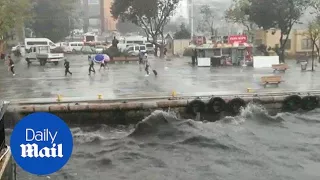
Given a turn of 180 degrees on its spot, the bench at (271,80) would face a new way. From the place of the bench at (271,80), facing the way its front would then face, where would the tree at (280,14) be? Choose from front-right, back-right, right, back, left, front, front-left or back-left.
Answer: front

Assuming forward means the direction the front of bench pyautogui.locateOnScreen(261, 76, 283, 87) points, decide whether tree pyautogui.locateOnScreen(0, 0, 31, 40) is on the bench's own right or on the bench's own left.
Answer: on the bench's own right

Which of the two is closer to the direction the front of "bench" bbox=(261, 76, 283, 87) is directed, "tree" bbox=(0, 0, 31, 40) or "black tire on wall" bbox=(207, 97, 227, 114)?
the black tire on wall

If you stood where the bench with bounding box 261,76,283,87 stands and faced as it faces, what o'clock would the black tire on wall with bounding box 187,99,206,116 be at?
The black tire on wall is roughly at 1 o'clock from the bench.

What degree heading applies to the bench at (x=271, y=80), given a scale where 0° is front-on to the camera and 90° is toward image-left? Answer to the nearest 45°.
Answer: approximately 0°

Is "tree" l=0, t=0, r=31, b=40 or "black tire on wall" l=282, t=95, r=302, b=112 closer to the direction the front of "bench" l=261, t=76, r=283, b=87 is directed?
the black tire on wall
